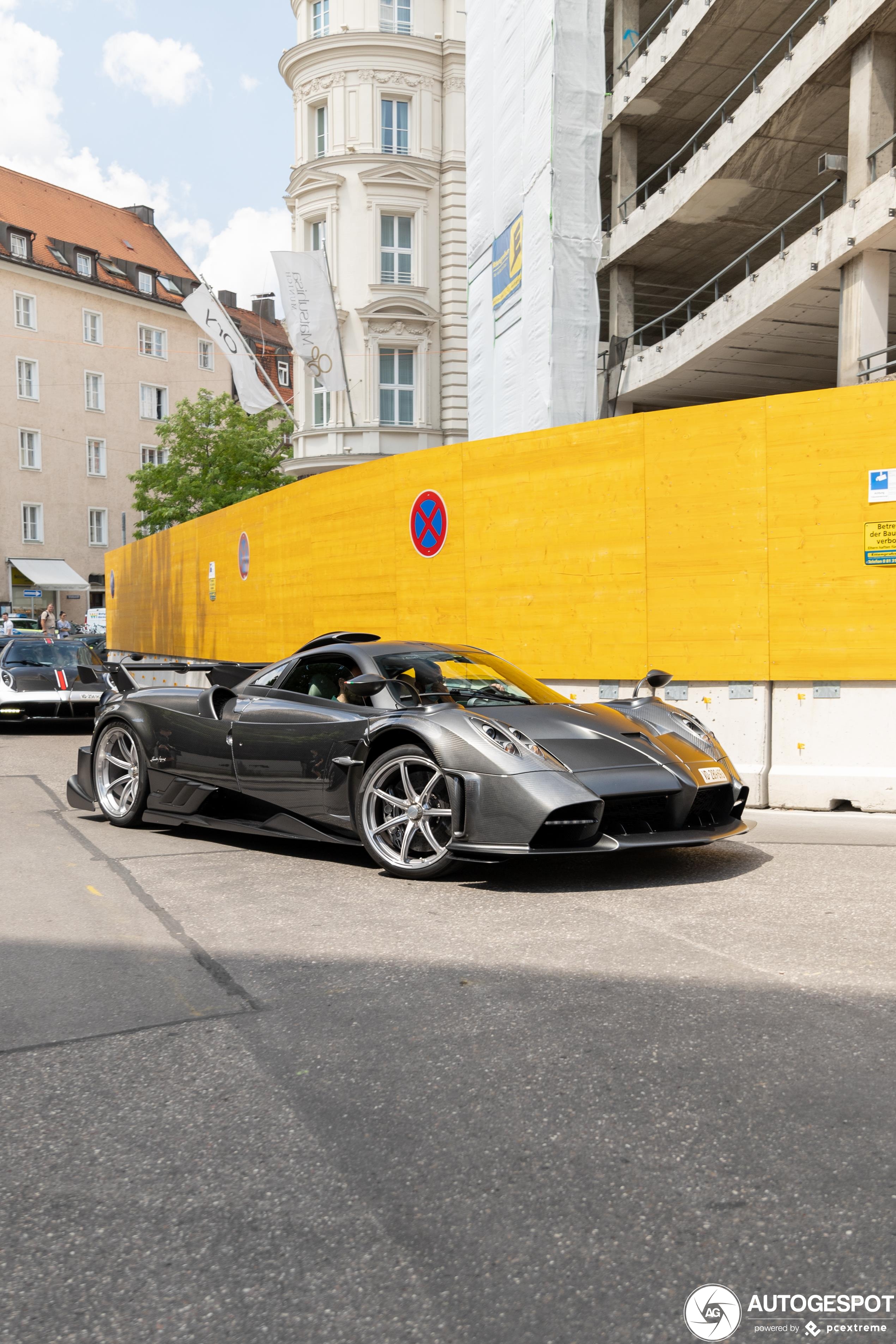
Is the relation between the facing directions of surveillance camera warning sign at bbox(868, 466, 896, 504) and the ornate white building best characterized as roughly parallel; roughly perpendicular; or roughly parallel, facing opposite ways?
roughly parallel

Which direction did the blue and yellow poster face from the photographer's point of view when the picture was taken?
facing the viewer and to the left of the viewer

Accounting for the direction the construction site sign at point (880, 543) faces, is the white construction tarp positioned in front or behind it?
behind

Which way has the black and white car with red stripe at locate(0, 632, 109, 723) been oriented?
toward the camera

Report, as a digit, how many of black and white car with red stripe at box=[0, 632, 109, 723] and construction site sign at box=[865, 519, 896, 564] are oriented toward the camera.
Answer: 2

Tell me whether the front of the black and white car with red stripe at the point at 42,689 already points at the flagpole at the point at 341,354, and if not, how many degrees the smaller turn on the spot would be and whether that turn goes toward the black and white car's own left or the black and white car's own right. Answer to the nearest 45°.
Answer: approximately 135° to the black and white car's own left

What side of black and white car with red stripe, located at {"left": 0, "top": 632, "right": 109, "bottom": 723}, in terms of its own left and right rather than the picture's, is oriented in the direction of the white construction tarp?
left

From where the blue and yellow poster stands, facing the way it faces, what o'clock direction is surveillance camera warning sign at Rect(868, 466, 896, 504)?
The surveillance camera warning sign is roughly at 10 o'clock from the blue and yellow poster.

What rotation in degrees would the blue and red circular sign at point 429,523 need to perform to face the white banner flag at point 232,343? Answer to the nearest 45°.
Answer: approximately 135° to its right

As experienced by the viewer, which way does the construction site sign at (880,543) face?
facing the viewer

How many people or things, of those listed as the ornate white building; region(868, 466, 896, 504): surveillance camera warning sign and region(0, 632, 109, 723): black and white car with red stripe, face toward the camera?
3

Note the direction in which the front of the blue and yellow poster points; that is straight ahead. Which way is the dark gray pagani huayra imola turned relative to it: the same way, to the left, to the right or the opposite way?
to the left

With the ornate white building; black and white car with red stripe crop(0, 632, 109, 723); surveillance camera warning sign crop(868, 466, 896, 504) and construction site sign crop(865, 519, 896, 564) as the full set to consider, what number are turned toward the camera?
4

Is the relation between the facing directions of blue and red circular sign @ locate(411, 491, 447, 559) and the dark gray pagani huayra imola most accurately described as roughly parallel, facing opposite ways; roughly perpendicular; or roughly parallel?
roughly perpendicular

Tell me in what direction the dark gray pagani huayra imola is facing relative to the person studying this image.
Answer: facing the viewer and to the right of the viewer
